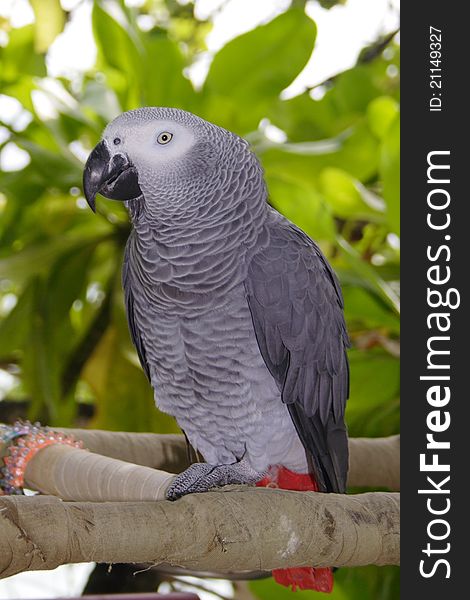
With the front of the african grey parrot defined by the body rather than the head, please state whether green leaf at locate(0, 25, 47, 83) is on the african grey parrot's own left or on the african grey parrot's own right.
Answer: on the african grey parrot's own right
